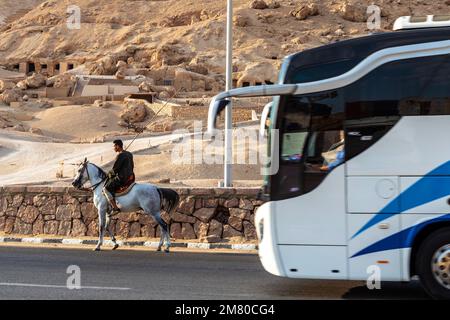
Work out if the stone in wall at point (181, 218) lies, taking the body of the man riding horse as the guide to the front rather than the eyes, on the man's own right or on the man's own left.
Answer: on the man's own right

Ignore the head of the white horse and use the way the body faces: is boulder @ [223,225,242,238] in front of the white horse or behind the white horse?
behind

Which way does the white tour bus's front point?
to the viewer's left

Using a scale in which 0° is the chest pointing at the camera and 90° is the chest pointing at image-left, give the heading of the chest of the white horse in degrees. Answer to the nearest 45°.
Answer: approximately 90°

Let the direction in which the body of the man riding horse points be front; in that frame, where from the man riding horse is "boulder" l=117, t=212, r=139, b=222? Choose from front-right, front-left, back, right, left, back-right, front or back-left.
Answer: right

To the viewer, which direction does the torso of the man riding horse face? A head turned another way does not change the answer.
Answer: to the viewer's left

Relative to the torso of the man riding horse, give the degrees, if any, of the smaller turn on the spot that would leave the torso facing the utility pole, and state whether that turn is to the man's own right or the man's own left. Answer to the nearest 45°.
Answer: approximately 135° to the man's own right

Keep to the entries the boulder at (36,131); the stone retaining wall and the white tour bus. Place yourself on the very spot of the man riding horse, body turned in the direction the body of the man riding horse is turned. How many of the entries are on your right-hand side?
2

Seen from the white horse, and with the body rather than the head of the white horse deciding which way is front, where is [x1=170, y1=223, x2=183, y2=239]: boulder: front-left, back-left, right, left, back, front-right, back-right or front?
back-right

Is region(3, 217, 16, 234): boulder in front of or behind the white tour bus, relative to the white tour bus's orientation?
in front
